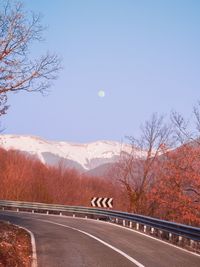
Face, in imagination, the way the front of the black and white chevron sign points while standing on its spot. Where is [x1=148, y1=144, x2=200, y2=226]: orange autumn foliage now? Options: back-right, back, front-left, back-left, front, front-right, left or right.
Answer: front-left

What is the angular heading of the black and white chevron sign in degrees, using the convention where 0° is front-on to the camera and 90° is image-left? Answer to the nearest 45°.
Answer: approximately 0°
